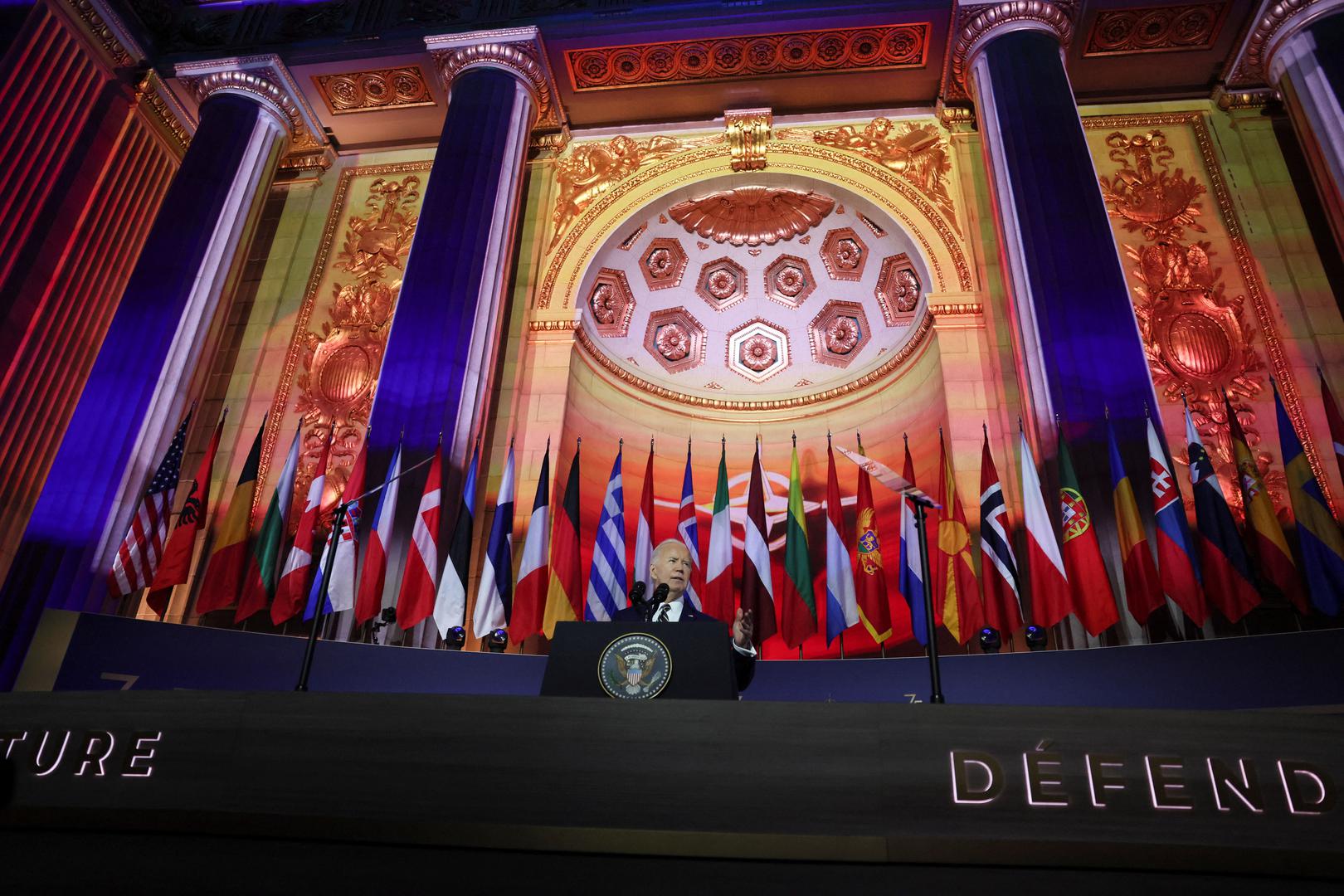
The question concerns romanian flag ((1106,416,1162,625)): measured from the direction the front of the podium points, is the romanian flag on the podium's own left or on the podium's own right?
on the podium's own left

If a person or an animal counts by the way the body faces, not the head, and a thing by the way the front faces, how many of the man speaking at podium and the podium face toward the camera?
2

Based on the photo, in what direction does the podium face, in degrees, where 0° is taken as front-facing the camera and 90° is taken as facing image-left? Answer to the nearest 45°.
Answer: approximately 0°

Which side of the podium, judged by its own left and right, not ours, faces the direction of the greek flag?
back

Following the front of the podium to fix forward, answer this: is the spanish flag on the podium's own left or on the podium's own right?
on the podium's own left

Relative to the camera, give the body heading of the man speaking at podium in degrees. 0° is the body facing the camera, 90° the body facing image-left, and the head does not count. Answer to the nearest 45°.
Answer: approximately 0°
